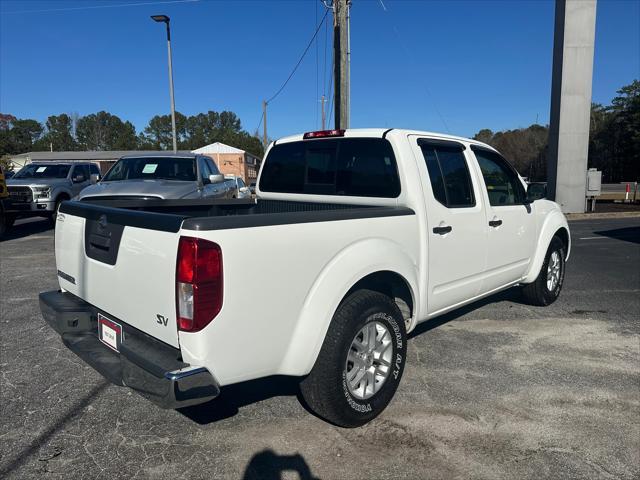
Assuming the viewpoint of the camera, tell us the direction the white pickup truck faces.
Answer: facing away from the viewer and to the right of the viewer

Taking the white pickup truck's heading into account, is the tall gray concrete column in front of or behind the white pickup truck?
in front

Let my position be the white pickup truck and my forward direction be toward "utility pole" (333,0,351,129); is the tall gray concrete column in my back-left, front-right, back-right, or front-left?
front-right

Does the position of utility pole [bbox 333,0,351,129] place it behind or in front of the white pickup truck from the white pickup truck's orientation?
in front
